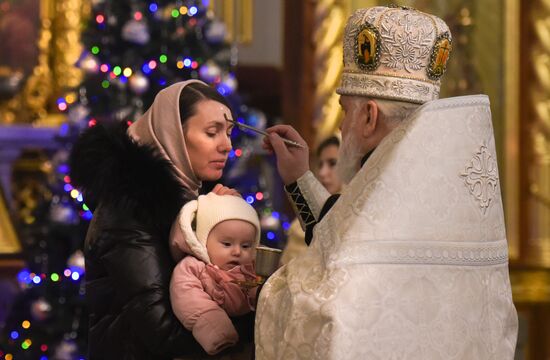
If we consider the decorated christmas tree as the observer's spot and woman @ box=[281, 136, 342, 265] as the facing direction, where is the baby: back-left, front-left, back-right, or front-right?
front-right

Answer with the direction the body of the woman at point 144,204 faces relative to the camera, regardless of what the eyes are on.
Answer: to the viewer's right

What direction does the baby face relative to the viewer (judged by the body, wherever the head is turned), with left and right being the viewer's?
facing the viewer and to the right of the viewer

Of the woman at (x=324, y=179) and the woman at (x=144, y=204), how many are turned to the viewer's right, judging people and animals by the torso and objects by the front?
1

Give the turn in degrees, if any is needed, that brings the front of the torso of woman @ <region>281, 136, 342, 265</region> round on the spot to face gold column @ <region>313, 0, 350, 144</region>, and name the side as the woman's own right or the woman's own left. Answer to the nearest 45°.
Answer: approximately 135° to the woman's own right

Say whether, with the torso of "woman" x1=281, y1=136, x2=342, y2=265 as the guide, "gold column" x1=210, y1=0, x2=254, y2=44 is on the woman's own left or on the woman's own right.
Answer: on the woman's own right

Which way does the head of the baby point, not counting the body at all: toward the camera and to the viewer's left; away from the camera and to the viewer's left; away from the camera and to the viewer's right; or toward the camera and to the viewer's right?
toward the camera and to the viewer's right

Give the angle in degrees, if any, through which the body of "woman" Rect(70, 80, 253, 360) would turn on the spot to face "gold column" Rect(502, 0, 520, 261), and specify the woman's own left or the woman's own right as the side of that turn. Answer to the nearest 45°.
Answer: approximately 45° to the woman's own left

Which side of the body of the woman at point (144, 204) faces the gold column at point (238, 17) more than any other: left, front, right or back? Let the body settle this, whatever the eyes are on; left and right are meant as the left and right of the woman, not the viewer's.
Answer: left

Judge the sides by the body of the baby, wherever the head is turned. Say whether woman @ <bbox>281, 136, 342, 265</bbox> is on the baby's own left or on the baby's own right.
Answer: on the baby's own left

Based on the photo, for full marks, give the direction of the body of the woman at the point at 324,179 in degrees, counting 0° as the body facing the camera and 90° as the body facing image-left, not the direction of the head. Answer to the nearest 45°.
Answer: approximately 45°
